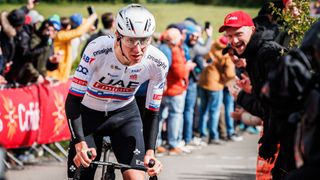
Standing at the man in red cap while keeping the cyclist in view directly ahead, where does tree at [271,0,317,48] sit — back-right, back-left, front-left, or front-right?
back-right

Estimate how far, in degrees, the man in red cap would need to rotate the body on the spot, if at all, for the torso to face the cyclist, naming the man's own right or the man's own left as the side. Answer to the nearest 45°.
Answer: approximately 45° to the man's own right

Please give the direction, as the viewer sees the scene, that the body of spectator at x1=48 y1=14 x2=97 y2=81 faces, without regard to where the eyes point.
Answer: to the viewer's right
